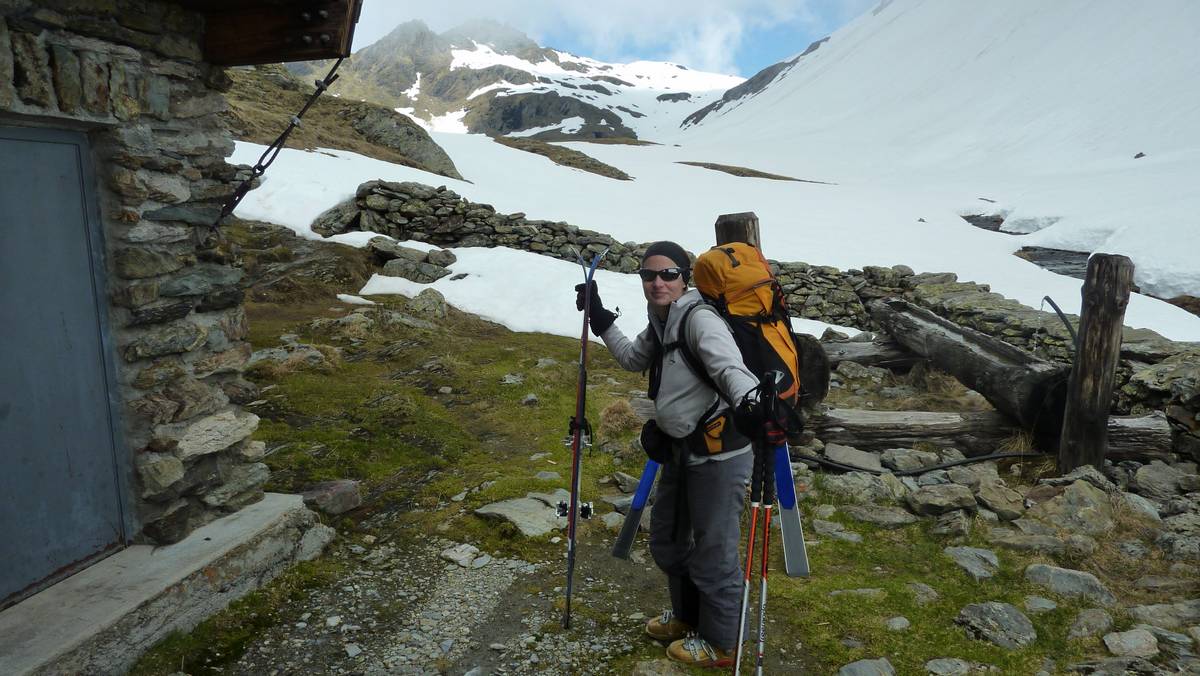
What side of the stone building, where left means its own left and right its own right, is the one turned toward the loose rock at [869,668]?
front

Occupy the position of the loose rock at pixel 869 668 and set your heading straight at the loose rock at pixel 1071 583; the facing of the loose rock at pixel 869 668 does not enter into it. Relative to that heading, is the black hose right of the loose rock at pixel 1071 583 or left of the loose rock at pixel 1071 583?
left

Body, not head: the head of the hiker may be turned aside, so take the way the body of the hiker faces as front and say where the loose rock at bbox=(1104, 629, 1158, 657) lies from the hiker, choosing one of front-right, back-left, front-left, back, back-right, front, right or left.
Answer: back-left

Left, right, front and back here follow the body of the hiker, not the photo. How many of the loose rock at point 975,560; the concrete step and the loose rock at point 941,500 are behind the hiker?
2

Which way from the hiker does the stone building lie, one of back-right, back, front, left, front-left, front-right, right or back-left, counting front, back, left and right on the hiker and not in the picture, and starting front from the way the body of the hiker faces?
front-right

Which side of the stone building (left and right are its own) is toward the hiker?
front

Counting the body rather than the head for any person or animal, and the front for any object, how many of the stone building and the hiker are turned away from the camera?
0

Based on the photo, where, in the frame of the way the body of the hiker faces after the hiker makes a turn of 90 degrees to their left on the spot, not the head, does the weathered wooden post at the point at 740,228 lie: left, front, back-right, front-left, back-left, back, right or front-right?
back-left

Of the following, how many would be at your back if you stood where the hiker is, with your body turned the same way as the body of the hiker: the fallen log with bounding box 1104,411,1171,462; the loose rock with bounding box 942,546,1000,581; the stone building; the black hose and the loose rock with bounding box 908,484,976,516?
4

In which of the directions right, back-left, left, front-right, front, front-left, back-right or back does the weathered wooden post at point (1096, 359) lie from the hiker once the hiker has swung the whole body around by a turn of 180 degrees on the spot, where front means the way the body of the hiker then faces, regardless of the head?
front

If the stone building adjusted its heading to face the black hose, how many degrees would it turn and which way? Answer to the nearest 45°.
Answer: approximately 45° to its left

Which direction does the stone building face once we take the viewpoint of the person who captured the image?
facing the viewer and to the right of the viewer

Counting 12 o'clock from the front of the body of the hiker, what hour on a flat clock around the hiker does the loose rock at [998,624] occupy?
The loose rock is roughly at 7 o'clock from the hiker.

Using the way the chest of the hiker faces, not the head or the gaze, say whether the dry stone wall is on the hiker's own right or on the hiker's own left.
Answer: on the hiker's own right

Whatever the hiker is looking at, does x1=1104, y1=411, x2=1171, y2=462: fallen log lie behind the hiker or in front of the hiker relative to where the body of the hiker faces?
behind

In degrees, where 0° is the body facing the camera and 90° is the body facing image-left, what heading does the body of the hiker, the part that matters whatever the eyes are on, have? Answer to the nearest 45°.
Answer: approximately 45°
